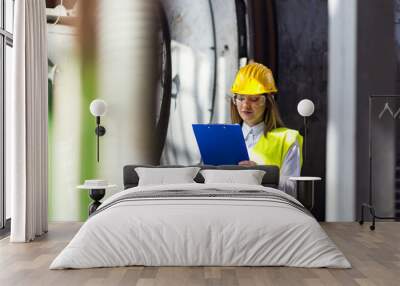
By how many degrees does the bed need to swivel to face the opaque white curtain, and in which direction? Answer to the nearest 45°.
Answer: approximately 135° to its right

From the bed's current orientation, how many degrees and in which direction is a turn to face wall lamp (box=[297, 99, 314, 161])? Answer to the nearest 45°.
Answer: approximately 135° to its left

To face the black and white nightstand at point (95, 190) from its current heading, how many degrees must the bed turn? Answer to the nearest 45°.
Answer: approximately 135° to its right

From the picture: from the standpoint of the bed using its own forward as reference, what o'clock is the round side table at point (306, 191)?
The round side table is roughly at 7 o'clock from the bed.

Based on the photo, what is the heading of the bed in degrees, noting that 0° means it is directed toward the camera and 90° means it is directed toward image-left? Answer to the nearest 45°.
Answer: approximately 0°
